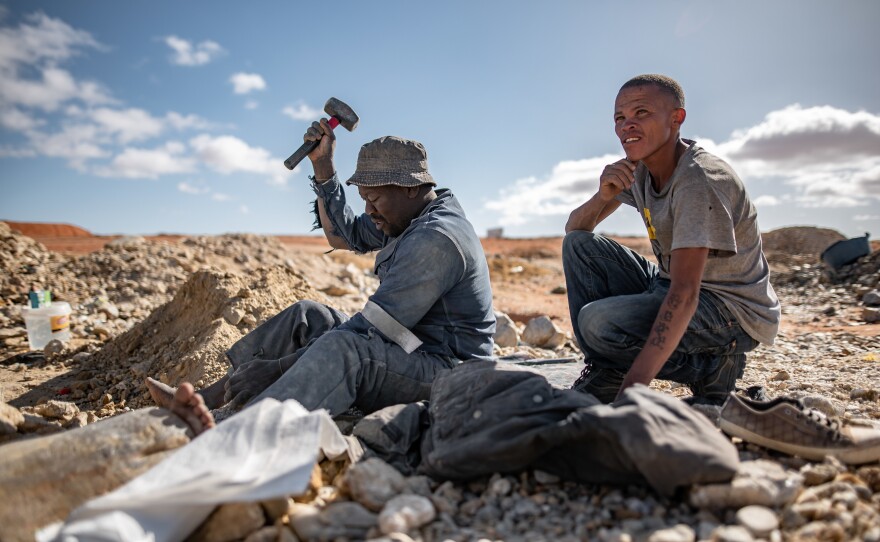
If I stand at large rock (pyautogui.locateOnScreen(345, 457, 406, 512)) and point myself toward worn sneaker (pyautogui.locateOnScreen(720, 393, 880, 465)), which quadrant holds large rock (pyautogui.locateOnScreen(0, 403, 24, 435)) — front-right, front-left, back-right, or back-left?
back-left

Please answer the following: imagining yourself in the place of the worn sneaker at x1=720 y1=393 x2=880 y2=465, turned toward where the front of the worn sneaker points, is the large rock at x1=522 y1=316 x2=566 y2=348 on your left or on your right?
on your left

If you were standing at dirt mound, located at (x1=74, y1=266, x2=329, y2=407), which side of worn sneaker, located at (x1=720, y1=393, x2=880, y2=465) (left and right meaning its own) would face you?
back

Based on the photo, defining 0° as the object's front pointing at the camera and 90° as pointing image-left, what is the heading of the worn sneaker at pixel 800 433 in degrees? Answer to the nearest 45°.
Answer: approximately 270°

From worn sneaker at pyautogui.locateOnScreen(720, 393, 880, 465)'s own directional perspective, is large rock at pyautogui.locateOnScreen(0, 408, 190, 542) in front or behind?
behind
